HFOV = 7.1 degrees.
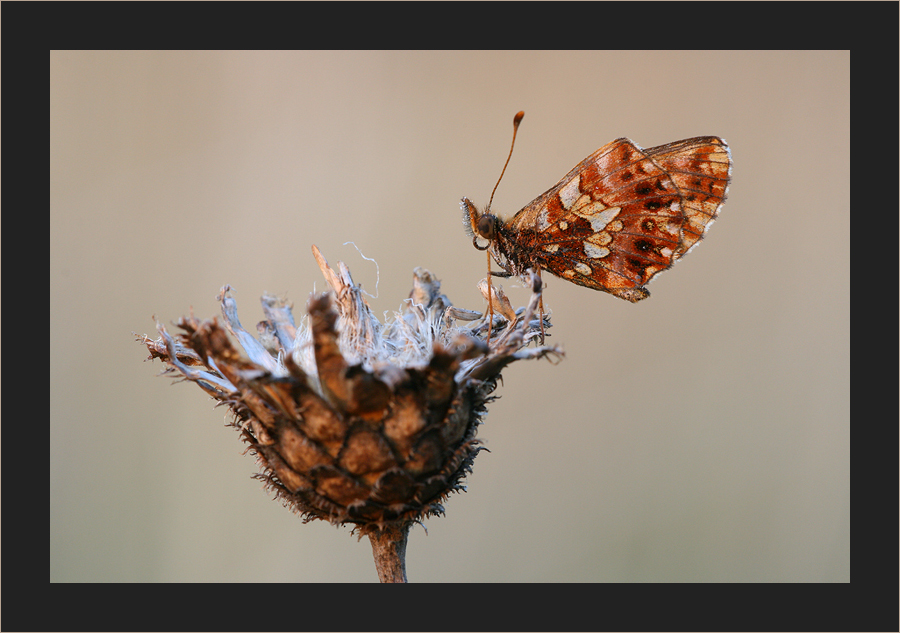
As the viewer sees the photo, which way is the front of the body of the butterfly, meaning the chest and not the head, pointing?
to the viewer's left
